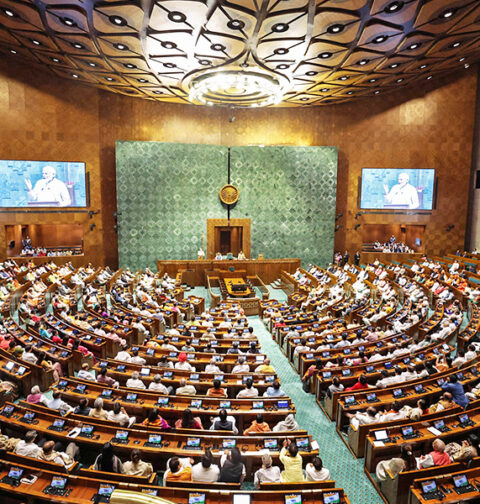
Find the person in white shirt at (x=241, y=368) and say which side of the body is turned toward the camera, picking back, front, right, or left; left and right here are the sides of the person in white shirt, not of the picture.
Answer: back

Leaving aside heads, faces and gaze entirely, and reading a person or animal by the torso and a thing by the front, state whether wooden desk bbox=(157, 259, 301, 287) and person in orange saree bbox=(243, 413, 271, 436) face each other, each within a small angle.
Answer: yes

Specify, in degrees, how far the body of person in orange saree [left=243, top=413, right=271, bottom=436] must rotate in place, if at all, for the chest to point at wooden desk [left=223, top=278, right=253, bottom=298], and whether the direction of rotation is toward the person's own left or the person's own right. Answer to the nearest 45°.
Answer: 0° — they already face it

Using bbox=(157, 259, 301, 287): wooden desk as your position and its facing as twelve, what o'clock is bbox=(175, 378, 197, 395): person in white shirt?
The person in white shirt is roughly at 12 o'clock from the wooden desk.

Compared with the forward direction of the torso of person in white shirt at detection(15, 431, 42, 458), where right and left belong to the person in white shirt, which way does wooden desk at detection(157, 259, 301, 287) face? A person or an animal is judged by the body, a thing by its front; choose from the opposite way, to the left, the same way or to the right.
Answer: the opposite way

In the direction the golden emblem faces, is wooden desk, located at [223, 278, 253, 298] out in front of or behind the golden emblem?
in front

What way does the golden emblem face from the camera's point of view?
toward the camera

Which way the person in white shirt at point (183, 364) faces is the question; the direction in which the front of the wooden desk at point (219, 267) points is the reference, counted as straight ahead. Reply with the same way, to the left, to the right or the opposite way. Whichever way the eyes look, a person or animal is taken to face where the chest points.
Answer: the opposite way

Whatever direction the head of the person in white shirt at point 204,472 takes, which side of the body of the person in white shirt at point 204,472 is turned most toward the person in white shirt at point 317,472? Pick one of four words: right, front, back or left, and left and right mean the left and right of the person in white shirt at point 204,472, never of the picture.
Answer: right

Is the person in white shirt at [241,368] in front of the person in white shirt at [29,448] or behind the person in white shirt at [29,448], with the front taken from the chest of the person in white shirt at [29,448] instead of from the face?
in front

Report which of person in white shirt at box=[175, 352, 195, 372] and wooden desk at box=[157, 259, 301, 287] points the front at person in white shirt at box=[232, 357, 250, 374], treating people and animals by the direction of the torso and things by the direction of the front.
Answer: the wooden desk

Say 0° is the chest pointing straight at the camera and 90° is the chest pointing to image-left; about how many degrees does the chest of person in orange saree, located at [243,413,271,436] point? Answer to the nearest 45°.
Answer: approximately 180°

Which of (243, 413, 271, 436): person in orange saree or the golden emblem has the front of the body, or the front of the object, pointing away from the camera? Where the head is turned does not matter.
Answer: the person in orange saree

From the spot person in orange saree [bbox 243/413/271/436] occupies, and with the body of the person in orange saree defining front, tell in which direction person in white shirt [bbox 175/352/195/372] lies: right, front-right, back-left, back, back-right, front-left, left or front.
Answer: front-left
